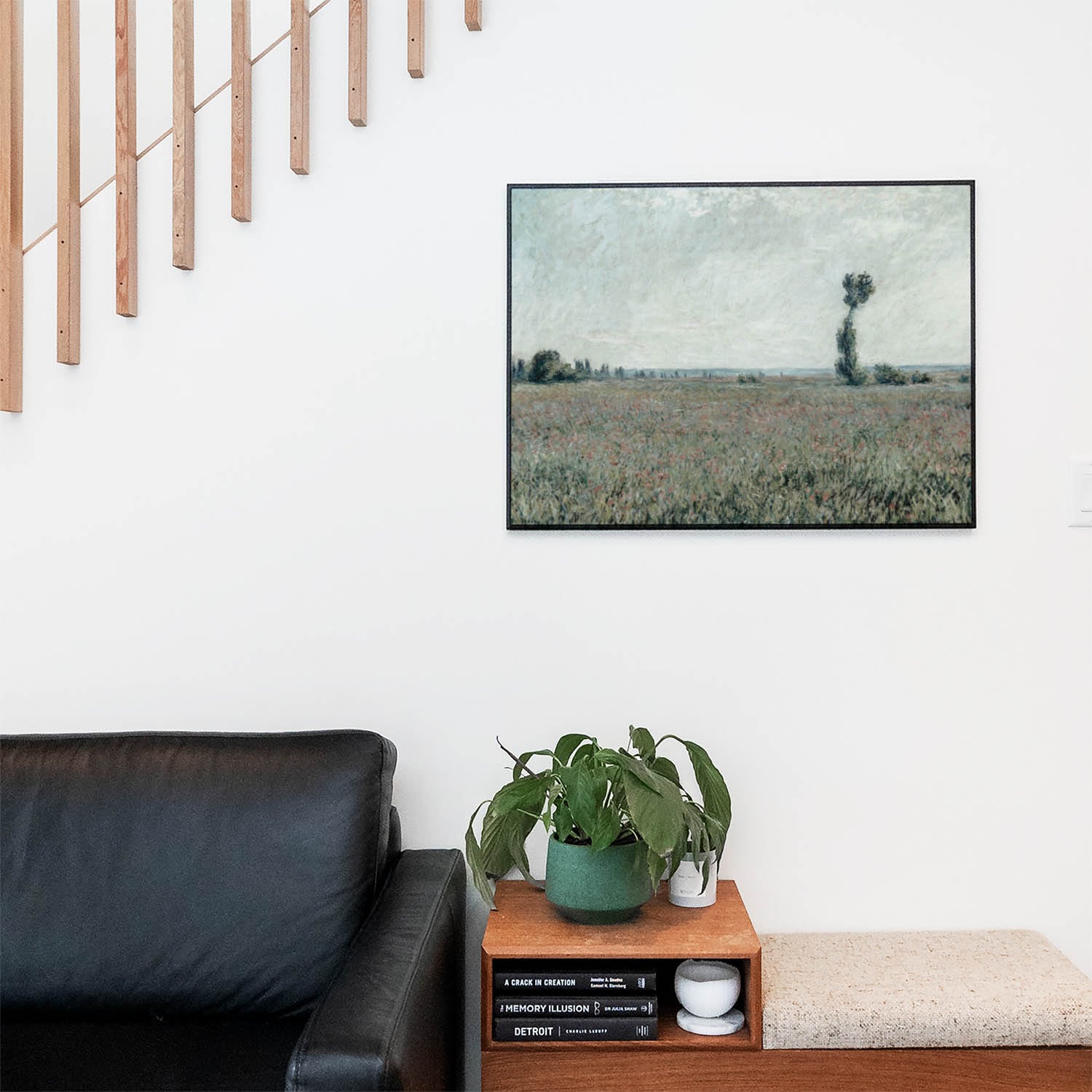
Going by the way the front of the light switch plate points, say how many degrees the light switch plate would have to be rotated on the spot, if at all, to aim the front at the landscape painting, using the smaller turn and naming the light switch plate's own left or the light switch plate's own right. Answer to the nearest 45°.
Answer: approximately 45° to the light switch plate's own right

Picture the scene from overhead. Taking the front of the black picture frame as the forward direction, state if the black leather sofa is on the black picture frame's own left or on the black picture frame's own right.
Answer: on the black picture frame's own right

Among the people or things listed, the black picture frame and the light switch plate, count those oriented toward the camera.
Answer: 2

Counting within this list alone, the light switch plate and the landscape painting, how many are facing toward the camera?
2

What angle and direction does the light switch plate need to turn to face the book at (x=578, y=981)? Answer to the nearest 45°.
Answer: approximately 45° to its right

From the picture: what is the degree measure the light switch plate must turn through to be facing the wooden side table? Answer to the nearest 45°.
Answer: approximately 45° to its right

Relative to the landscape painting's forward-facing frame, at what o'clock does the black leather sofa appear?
The black leather sofa is roughly at 2 o'clock from the landscape painting.

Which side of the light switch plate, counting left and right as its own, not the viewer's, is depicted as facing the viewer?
front

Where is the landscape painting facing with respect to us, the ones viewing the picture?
facing the viewer
